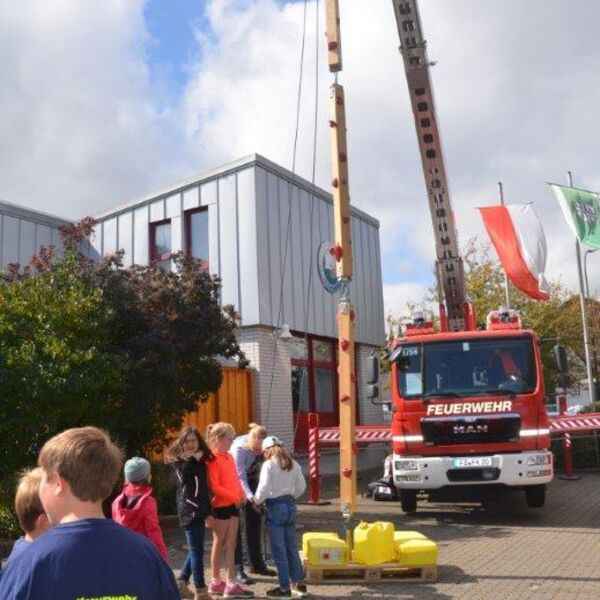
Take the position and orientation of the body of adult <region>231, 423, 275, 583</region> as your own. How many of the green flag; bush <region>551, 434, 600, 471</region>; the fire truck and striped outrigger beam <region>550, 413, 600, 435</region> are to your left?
4

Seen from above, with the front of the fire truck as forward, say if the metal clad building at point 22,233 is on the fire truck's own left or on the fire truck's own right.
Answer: on the fire truck's own right

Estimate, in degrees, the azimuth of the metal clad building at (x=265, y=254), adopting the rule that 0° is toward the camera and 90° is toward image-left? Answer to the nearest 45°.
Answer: approximately 315°

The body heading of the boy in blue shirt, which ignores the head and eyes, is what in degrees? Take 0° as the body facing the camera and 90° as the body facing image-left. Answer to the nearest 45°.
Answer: approximately 135°

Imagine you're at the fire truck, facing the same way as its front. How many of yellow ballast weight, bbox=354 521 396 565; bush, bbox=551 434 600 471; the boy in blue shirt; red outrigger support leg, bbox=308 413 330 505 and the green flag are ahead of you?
2

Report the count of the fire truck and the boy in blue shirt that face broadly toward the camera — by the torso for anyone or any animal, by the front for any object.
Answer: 1

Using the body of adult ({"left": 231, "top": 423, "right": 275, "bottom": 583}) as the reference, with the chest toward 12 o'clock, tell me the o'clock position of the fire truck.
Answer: The fire truck is roughly at 9 o'clock from the adult.

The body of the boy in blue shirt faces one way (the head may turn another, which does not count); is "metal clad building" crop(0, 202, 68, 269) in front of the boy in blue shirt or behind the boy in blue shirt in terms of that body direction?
in front

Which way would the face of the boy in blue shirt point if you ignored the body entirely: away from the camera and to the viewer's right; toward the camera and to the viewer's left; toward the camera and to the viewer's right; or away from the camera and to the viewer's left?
away from the camera and to the viewer's left
